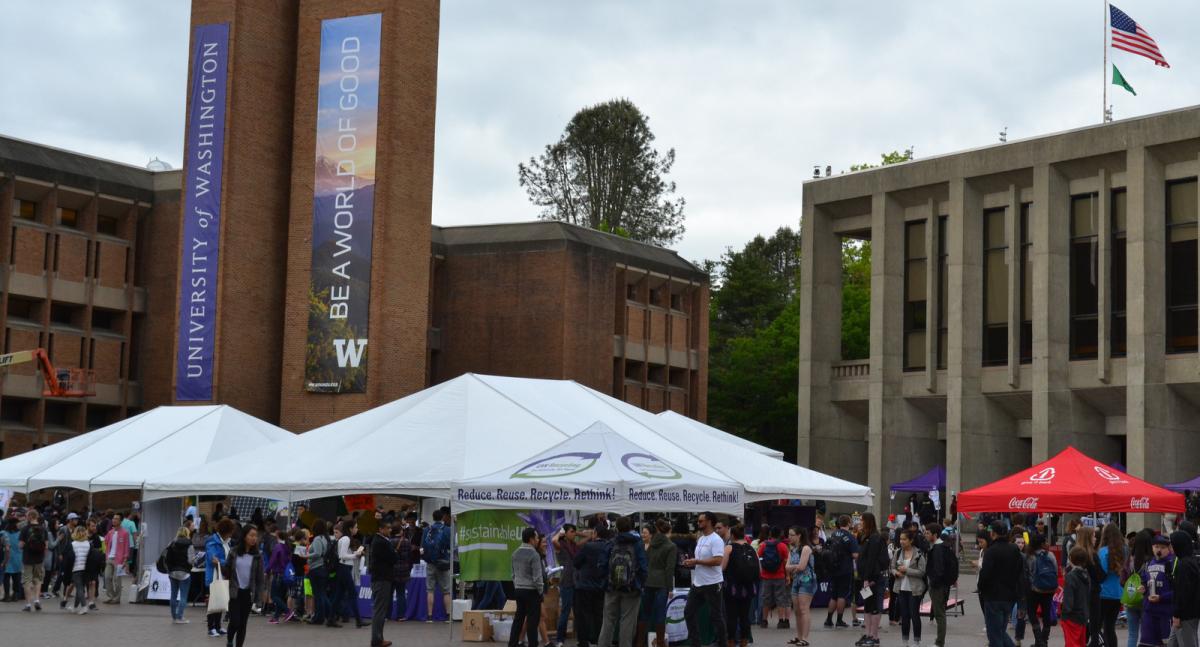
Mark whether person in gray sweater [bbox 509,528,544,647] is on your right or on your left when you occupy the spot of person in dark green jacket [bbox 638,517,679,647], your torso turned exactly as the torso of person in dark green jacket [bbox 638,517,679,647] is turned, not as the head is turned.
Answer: on your left

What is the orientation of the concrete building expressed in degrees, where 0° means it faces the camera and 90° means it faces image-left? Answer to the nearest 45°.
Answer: approximately 45°

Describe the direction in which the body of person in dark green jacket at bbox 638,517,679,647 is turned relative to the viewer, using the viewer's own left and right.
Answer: facing away from the viewer and to the right of the viewer

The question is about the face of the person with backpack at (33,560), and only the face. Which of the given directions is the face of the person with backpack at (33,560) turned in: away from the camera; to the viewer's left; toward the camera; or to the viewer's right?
away from the camera

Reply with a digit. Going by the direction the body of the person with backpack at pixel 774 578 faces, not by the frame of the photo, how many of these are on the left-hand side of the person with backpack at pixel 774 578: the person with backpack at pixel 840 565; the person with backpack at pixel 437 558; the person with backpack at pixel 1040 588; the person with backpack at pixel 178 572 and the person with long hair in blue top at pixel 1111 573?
2

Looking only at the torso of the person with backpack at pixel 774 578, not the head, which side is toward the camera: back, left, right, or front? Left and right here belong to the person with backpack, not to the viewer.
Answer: back

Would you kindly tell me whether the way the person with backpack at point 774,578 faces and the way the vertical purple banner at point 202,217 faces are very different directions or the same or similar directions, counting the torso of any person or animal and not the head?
very different directions

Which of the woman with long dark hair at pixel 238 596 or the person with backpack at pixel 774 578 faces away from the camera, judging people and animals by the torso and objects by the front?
the person with backpack

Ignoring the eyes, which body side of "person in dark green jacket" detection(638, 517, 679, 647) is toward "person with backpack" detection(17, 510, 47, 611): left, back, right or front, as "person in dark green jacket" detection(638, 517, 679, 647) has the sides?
left

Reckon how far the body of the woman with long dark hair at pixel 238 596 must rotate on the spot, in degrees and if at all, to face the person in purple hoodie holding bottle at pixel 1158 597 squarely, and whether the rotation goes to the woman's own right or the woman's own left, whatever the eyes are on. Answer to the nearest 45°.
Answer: approximately 45° to the woman's own left
